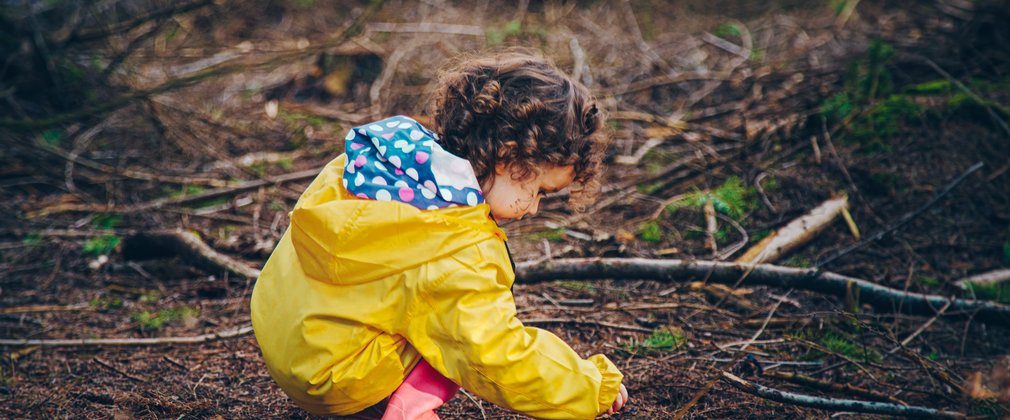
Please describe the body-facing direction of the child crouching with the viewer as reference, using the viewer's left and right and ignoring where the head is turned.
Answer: facing to the right of the viewer

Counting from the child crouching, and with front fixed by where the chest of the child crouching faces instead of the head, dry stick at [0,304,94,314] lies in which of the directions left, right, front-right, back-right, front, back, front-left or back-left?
back-left

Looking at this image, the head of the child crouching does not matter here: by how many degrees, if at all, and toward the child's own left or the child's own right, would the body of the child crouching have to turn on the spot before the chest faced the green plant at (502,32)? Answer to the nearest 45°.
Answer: approximately 90° to the child's own left

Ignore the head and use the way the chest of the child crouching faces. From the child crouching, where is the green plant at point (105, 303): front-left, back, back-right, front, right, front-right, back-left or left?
back-left

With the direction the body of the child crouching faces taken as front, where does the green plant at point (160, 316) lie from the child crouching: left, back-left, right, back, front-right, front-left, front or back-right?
back-left

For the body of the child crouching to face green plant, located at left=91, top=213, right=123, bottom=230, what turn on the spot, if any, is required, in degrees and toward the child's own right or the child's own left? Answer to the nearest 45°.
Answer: approximately 135° to the child's own left

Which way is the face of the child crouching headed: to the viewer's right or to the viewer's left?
to the viewer's right

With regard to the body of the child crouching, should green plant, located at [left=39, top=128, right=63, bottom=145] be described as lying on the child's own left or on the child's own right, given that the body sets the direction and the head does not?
on the child's own left

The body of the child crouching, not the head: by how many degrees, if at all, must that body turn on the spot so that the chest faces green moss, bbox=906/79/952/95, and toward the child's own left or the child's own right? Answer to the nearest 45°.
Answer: approximately 45° to the child's own left

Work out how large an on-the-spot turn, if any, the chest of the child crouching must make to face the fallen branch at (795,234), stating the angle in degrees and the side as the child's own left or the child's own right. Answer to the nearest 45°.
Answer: approximately 45° to the child's own left
